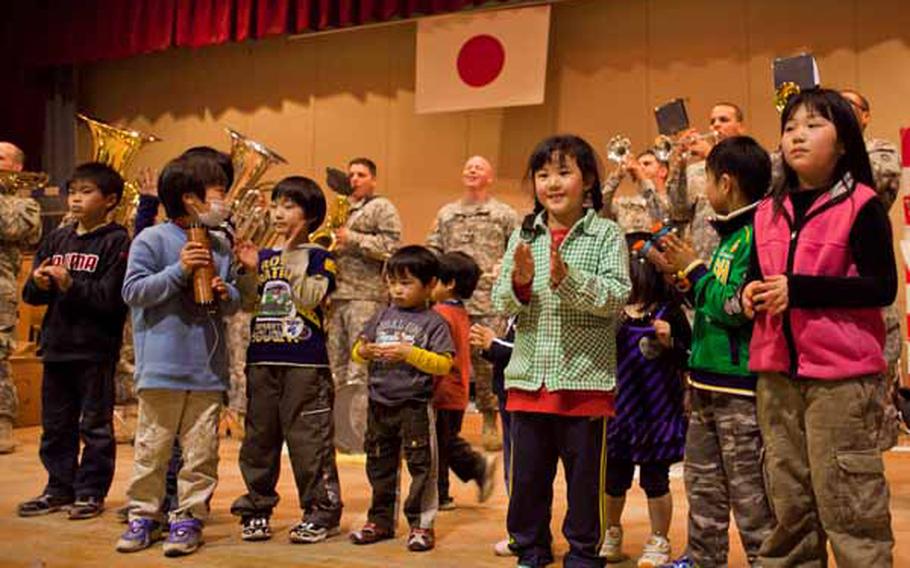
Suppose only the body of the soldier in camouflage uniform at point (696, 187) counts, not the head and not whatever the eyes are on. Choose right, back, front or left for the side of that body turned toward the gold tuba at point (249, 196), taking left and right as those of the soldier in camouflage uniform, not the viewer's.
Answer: front

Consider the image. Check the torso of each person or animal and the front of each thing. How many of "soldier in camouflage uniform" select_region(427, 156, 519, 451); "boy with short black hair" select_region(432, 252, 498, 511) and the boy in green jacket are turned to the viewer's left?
2

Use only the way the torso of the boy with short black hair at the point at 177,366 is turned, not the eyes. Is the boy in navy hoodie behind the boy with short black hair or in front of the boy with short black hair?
behind

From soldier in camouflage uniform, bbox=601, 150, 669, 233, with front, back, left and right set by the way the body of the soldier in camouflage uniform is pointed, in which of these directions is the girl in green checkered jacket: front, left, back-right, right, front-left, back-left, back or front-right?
front-left

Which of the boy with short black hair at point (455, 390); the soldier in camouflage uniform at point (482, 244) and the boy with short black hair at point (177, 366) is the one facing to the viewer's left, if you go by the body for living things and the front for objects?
the boy with short black hair at point (455, 390)

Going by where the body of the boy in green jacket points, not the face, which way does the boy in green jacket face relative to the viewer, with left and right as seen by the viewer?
facing to the left of the viewer

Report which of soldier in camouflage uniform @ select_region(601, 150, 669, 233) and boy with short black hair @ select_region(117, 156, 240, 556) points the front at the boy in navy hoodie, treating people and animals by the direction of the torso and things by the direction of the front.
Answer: the soldier in camouflage uniform

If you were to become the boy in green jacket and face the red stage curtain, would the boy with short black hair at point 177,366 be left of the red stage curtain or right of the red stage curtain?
left

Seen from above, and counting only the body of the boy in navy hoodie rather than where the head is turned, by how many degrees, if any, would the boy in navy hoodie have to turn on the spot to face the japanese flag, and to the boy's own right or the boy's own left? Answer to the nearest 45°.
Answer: approximately 180°
